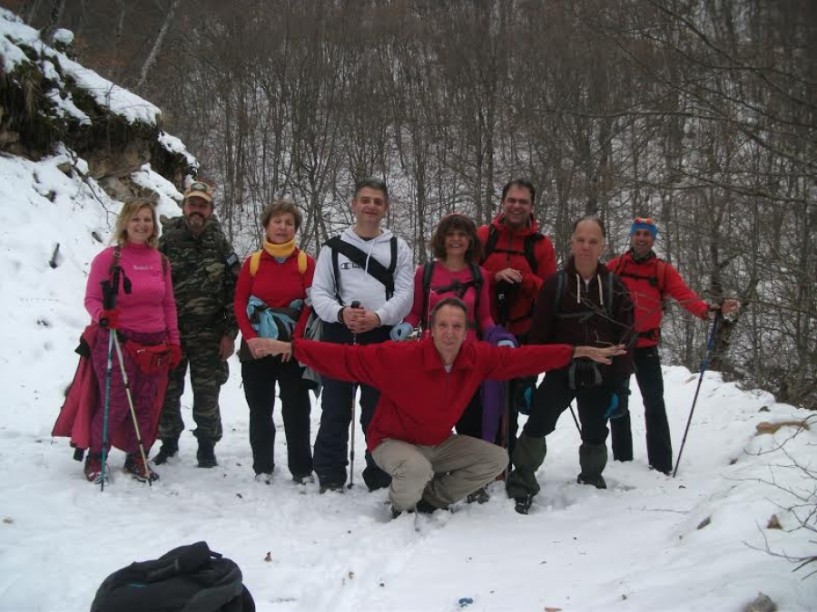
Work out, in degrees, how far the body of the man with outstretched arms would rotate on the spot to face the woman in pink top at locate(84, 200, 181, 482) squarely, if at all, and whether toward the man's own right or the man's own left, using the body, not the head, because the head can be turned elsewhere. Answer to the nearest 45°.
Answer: approximately 90° to the man's own right

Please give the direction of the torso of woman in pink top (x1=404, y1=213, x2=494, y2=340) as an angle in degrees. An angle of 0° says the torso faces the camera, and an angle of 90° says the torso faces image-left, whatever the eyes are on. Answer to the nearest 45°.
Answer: approximately 0°

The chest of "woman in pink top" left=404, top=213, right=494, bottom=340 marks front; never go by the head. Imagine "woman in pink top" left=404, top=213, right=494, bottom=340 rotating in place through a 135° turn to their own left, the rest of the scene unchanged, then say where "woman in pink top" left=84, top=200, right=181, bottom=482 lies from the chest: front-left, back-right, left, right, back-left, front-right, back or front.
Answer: back-left

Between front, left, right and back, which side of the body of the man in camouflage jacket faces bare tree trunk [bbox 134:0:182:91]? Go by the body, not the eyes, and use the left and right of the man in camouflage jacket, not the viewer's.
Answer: back

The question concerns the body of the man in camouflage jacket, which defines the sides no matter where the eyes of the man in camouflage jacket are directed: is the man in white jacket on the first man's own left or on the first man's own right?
on the first man's own left

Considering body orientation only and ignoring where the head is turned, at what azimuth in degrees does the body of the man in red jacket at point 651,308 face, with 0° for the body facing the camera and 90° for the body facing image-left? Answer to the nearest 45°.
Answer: approximately 0°
